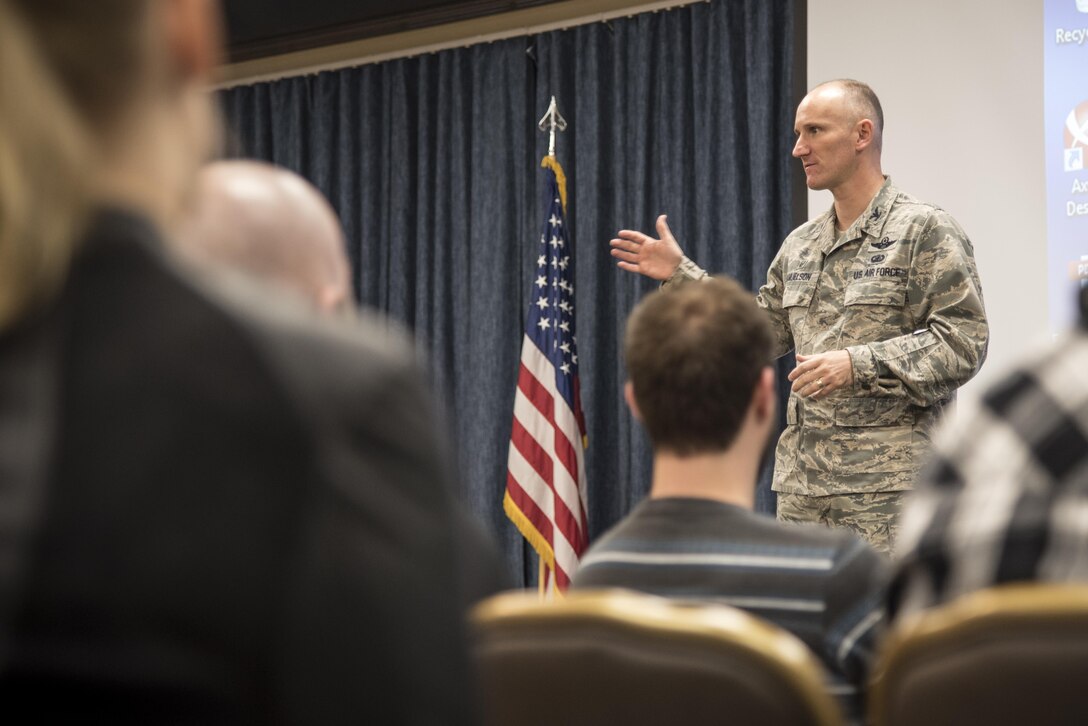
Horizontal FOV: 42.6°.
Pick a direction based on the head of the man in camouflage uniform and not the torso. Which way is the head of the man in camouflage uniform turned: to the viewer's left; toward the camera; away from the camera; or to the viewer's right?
to the viewer's left

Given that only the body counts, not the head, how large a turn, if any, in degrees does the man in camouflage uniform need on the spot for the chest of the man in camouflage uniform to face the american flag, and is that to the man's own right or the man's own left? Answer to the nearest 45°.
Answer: approximately 90° to the man's own right

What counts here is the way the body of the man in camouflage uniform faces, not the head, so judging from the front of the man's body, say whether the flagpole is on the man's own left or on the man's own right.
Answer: on the man's own right

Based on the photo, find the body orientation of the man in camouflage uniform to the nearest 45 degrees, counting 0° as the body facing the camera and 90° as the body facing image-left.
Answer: approximately 45°
